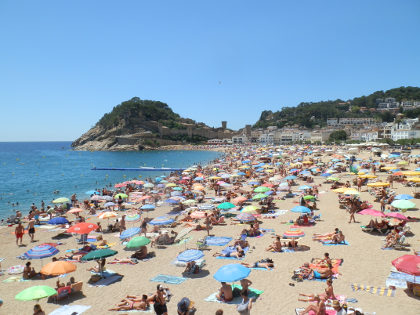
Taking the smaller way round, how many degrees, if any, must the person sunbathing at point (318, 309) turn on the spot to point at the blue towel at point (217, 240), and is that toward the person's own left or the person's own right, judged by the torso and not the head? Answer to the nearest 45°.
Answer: approximately 45° to the person's own right

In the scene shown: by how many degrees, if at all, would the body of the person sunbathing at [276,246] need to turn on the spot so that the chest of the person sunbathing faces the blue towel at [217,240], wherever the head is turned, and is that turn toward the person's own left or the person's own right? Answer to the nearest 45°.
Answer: approximately 45° to the person's own right

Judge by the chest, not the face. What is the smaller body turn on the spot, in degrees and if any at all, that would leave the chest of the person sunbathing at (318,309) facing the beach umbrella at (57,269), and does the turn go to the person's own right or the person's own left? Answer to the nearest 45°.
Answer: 0° — they already face it

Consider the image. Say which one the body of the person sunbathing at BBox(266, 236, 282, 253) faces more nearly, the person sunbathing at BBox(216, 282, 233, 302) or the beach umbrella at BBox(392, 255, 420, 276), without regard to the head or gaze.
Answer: the person sunbathing

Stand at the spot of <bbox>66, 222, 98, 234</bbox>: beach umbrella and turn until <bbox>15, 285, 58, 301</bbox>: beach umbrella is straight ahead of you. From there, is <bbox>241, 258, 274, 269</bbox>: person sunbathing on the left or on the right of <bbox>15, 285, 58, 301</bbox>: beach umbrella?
left
